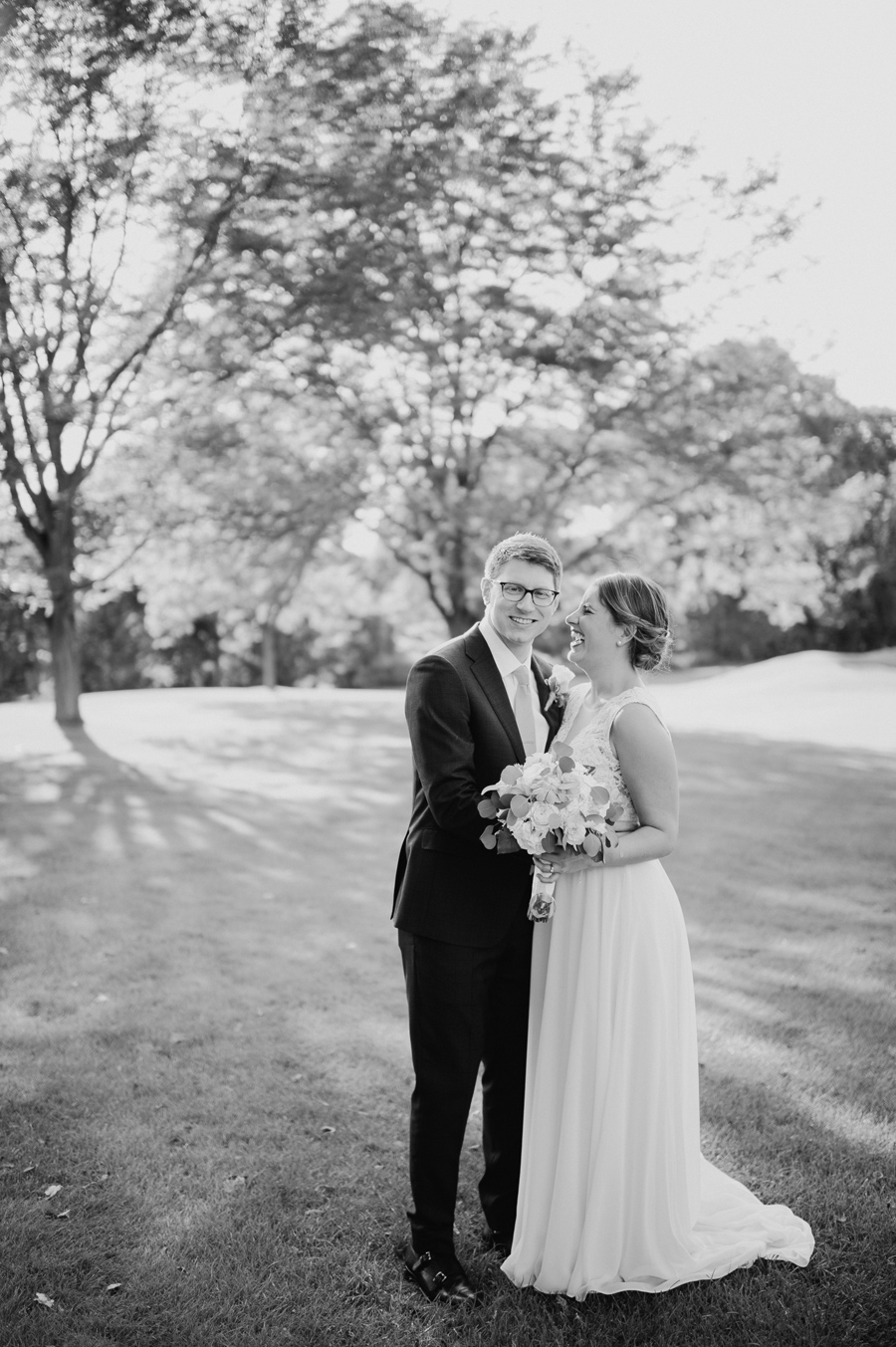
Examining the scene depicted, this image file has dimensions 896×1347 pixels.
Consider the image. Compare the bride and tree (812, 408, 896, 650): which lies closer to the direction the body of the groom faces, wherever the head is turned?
the bride

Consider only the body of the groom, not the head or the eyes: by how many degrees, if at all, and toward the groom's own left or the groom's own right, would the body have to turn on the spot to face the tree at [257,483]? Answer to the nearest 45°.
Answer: approximately 135° to the groom's own left

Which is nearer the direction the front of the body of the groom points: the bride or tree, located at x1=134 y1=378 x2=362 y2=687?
the bride

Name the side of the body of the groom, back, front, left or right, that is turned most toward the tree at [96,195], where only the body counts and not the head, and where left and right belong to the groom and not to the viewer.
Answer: back

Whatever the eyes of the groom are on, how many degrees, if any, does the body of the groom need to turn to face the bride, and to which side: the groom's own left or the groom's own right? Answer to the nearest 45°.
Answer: approximately 45° to the groom's own left

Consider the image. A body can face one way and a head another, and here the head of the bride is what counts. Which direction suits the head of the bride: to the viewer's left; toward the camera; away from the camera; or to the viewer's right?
to the viewer's left

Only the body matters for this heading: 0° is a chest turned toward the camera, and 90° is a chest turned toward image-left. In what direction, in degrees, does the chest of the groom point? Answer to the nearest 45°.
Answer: approximately 315°

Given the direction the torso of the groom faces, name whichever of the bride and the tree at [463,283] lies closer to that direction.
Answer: the bride

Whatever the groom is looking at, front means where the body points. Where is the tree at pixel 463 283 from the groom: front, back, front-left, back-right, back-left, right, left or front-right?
back-left
